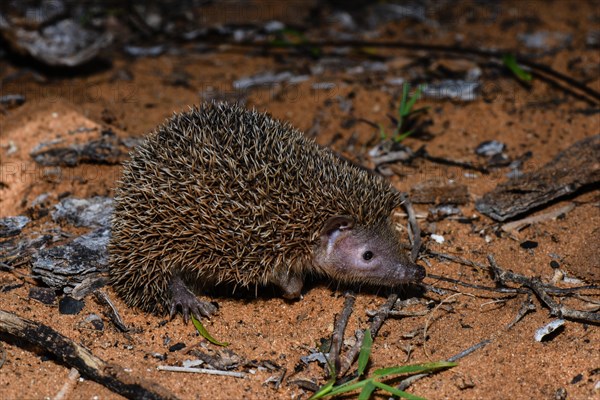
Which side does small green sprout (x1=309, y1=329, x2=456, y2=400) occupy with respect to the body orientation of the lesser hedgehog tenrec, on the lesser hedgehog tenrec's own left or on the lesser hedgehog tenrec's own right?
on the lesser hedgehog tenrec's own right

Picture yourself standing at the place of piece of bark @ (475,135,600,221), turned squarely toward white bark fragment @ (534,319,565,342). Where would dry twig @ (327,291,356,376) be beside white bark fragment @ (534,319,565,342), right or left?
right

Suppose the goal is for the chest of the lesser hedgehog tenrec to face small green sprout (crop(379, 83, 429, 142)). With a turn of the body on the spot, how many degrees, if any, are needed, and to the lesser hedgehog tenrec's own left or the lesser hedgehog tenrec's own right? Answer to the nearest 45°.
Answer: approximately 45° to the lesser hedgehog tenrec's own left

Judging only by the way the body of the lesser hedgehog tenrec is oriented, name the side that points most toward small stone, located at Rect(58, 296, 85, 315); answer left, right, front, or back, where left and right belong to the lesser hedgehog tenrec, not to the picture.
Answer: back

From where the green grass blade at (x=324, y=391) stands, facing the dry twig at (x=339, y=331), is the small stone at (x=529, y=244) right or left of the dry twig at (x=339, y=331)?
right

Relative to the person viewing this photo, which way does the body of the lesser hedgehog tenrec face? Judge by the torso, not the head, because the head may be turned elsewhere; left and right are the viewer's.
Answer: facing to the right of the viewer

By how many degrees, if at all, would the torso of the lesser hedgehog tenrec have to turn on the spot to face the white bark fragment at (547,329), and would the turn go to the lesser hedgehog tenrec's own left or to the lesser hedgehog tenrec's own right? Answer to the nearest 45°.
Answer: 0° — it already faces it

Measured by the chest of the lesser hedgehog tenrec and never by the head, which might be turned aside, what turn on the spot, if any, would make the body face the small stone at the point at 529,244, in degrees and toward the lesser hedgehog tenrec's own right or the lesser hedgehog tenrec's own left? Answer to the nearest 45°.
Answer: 0° — it already faces it

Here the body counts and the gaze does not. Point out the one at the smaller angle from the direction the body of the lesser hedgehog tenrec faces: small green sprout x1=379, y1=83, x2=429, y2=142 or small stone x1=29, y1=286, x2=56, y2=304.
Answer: the small green sprout

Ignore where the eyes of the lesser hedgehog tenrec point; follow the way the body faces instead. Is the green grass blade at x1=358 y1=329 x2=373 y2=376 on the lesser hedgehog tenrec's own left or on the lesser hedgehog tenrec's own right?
on the lesser hedgehog tenrec's own right

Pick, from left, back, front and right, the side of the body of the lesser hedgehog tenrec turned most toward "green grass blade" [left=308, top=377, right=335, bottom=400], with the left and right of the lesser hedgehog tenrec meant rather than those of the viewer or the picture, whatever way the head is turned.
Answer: right

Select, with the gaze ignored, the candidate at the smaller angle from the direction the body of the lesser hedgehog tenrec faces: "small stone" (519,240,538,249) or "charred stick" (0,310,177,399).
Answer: the small stone

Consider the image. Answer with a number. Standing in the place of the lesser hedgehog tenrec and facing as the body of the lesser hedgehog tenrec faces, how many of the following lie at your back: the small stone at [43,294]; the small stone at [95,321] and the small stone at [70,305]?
3

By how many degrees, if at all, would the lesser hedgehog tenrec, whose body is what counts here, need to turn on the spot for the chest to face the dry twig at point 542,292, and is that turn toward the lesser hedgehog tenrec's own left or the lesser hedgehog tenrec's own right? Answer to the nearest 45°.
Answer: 0° — it already faces it
